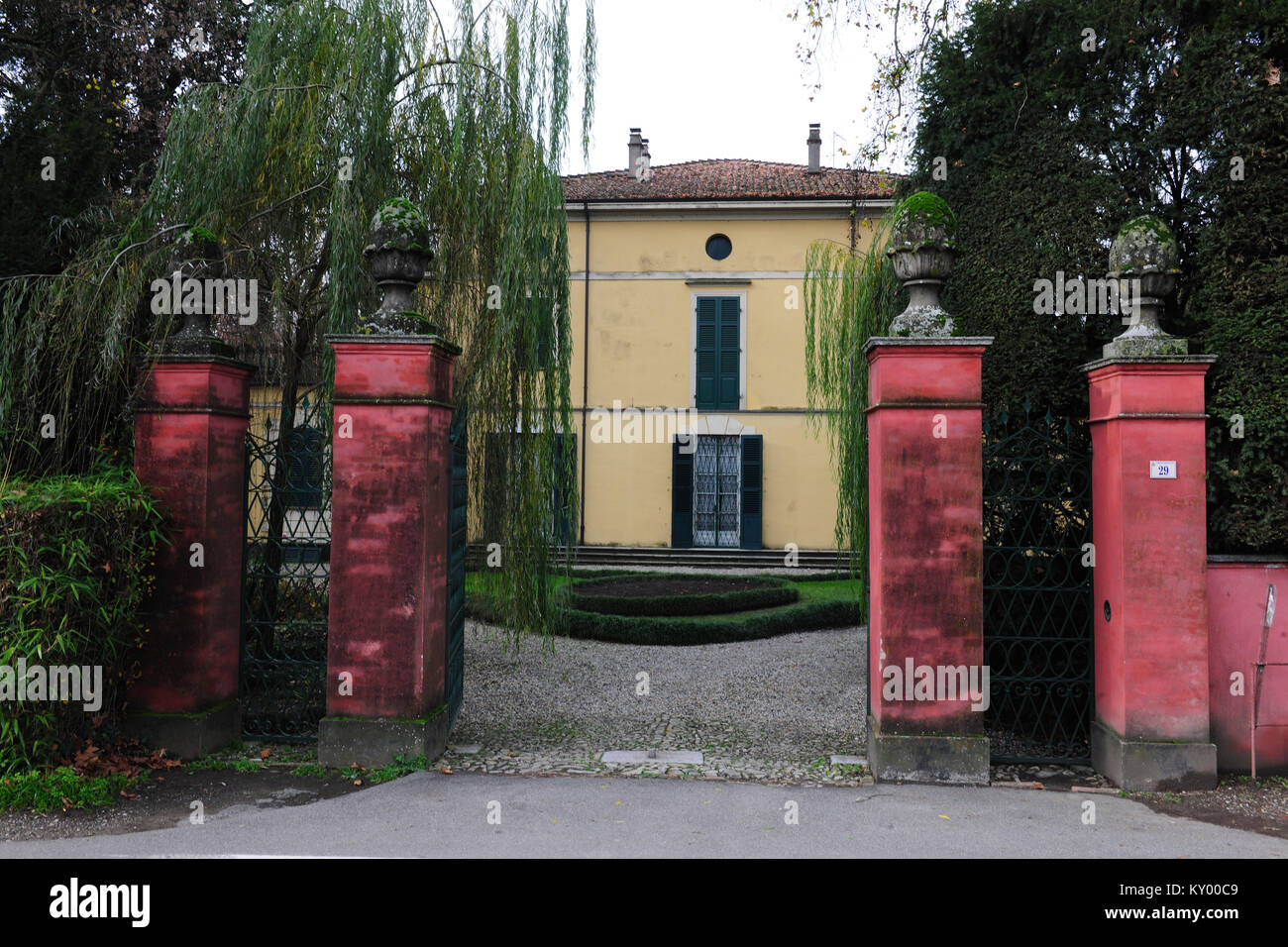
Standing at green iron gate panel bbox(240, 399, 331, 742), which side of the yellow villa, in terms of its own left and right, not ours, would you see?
front

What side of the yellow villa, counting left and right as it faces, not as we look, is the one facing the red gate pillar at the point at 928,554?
front

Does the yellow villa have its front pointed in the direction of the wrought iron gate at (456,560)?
yes

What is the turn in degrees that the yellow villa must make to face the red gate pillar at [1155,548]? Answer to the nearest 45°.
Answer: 0° — it already faces it

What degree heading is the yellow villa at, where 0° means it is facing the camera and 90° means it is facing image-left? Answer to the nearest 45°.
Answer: approximately 0°

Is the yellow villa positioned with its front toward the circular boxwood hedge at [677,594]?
yes

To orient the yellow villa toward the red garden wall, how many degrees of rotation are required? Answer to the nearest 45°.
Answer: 0° — it already faces it

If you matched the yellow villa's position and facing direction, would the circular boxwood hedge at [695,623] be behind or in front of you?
in front
